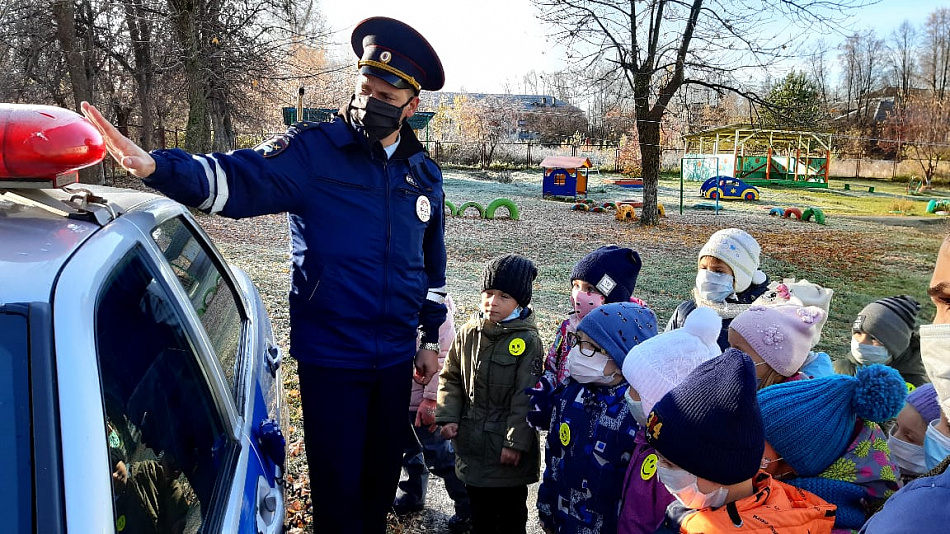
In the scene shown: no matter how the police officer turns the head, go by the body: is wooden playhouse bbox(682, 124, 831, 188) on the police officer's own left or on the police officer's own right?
on the police officer's own left

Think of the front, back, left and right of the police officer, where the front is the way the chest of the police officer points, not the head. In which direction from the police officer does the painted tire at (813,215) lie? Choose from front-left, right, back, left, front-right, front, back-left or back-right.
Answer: left

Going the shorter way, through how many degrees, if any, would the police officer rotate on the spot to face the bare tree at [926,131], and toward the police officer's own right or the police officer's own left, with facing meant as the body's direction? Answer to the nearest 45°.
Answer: approximately 90° to the police officer's own left

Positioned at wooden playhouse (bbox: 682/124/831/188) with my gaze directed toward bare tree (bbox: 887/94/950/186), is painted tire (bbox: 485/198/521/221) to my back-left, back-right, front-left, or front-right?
back-right

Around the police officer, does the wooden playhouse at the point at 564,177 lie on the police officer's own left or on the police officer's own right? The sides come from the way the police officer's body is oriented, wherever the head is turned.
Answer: on the police officer's own left

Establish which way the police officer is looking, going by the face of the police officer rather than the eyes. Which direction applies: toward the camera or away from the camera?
toward the camera

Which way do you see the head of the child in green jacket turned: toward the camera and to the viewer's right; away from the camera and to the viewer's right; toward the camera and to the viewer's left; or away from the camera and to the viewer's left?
toward the camera and to the viewer's left

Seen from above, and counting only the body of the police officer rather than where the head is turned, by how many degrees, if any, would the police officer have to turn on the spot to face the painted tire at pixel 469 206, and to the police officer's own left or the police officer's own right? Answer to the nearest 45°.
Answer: approximately 135° to the police officer's own left
